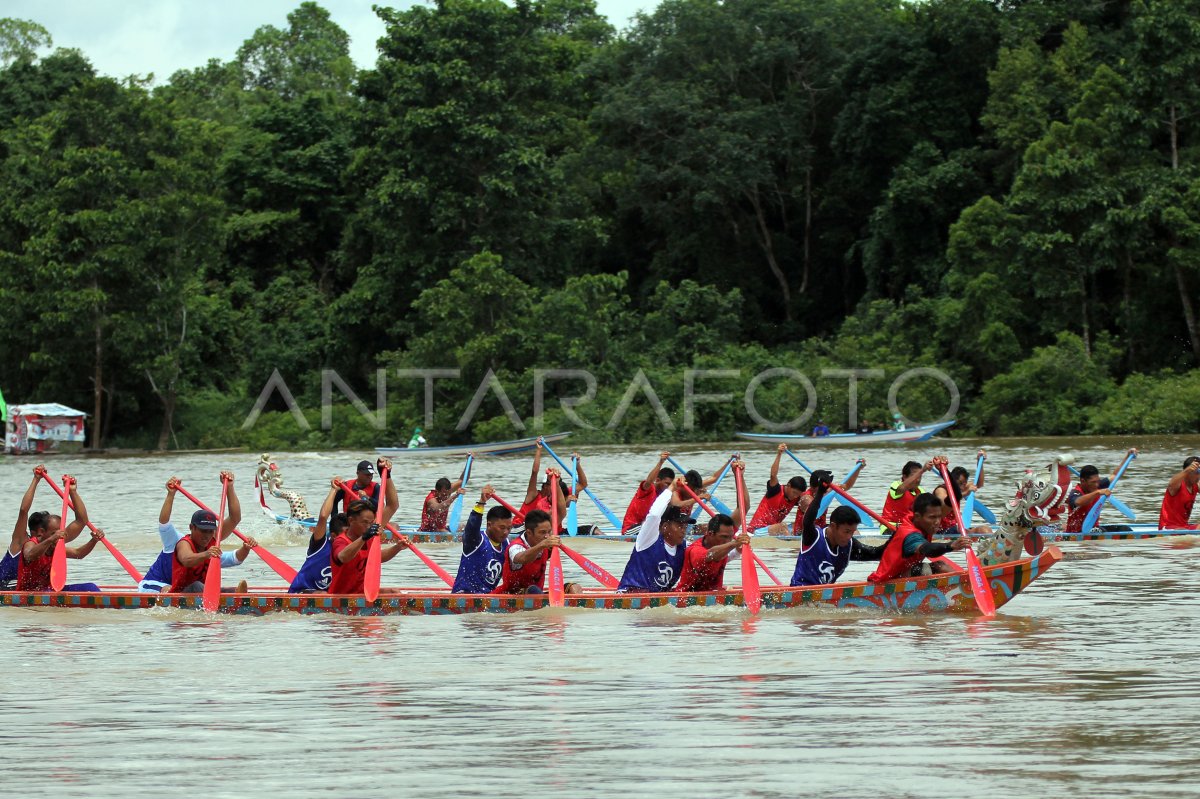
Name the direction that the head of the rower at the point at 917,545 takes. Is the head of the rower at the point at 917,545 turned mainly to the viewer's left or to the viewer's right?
to the viewer's right

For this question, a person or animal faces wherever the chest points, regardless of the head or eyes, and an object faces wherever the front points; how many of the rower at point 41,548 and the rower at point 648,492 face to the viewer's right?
2

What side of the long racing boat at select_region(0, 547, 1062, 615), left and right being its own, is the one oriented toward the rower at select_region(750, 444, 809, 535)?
left

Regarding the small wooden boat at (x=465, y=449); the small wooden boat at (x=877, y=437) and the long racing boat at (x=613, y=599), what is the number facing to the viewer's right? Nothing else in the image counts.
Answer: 3

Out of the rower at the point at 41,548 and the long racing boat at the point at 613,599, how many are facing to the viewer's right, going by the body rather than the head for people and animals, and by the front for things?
2

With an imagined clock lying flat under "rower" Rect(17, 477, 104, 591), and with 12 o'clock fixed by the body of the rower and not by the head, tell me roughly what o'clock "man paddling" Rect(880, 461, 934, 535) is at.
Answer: The man paddling is roughly at 12 o'clock from the rower.

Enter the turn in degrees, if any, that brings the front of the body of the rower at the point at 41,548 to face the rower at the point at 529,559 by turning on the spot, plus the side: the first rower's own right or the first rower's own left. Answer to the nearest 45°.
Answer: approximately 45° to the first rower's own right

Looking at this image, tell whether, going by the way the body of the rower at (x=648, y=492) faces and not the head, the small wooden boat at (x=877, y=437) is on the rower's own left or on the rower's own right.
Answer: on the rower's own left

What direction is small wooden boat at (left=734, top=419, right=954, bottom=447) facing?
to the viewer's right

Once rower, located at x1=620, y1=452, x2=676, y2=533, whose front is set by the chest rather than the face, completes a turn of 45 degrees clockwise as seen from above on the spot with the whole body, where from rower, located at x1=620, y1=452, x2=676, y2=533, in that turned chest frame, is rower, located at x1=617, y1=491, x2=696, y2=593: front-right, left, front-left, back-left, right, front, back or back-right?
front-right

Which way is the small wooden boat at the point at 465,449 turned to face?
to the viewer's right

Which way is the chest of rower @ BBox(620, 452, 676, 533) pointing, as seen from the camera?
to the viewer's right

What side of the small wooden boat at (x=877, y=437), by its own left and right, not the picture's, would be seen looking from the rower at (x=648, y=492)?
right

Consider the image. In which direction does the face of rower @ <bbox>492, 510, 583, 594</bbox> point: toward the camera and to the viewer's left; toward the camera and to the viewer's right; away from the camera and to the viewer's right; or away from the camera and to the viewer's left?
toward the camera and to the viewer's right

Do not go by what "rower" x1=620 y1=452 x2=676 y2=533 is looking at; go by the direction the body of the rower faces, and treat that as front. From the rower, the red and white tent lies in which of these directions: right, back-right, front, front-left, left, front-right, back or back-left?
back-left

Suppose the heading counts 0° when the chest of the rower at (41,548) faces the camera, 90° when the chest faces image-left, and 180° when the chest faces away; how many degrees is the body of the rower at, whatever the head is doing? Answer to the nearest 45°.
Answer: approximately 270°

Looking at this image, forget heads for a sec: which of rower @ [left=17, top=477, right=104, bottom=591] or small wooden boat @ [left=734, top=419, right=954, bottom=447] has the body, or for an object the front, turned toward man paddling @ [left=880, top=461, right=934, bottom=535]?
the rower

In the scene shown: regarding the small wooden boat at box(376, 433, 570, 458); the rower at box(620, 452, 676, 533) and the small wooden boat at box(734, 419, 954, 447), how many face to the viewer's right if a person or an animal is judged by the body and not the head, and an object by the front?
3

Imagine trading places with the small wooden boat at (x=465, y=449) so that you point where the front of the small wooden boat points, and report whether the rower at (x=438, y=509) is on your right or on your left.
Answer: on your right
